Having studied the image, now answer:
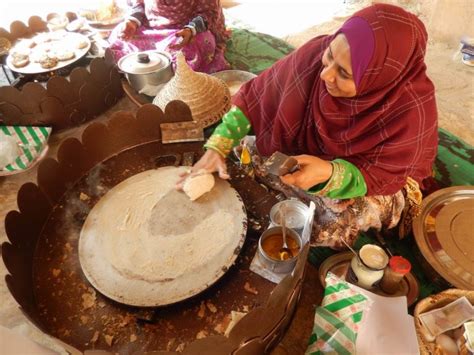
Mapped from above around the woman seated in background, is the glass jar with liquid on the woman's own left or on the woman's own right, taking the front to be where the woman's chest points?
on the woman's own left

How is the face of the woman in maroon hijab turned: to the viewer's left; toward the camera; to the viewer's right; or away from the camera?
to the viewer's left

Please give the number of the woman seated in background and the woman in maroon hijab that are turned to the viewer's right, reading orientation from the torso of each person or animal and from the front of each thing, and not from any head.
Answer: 0

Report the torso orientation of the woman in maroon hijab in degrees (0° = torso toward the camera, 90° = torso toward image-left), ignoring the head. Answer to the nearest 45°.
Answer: approximately 45°

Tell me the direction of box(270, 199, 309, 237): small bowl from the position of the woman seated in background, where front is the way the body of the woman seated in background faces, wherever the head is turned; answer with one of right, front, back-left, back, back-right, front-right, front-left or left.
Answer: front-left

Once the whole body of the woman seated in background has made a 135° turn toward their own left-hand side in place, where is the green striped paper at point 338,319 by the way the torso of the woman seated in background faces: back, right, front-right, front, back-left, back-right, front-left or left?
right

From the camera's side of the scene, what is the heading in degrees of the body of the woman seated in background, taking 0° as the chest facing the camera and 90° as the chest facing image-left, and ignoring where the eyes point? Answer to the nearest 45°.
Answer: approximately 45°
